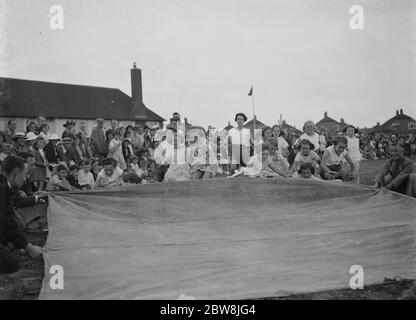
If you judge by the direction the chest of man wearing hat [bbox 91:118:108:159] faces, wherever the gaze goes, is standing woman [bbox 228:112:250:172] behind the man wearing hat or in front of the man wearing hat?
in front

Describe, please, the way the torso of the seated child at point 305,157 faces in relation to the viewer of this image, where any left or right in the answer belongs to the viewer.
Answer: facing the viewer

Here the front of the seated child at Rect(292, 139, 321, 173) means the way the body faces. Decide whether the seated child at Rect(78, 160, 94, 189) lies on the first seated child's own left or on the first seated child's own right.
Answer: on the first seated child's own right

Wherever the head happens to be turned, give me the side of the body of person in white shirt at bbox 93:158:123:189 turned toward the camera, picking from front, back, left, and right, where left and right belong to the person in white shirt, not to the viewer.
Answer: front

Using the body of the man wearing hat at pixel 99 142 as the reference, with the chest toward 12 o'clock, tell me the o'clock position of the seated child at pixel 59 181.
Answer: The seated child is roughly at 2 o'clock from the man wearing hat.

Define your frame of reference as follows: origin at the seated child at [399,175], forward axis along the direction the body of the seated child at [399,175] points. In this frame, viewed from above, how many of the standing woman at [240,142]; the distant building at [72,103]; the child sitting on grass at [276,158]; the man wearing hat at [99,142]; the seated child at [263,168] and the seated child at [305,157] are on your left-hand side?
0

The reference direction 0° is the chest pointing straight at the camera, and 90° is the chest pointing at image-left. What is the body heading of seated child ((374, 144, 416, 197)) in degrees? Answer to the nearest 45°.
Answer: approximately 45°

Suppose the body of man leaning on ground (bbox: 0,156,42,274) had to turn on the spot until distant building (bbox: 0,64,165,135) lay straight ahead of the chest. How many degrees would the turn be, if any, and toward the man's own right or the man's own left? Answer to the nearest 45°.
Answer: approximately 90° to the man's own left

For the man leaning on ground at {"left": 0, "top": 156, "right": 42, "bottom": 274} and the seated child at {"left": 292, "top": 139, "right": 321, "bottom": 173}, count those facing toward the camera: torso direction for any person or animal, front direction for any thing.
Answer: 1

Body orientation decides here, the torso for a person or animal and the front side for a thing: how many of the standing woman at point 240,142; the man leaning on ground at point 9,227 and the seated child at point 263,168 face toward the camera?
2

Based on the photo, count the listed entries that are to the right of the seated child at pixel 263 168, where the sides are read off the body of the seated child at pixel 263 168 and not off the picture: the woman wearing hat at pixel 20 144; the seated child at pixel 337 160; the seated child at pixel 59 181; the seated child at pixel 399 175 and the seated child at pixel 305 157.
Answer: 2

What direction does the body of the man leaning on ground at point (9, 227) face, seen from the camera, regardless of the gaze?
to the viewer's right

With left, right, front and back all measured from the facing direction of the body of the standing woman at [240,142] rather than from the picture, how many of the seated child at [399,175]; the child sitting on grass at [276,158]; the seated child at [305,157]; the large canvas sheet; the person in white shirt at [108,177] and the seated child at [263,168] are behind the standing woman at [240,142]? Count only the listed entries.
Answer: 0

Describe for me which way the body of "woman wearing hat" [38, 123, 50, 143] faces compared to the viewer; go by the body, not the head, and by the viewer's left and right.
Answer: facing the viewer and to the right of the viewer

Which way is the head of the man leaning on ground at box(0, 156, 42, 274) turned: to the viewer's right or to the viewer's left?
to the viewer's right

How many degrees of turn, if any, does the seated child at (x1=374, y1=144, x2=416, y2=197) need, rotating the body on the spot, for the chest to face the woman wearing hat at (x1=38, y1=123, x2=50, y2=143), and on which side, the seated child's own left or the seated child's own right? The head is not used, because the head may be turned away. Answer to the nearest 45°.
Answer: approximately 45° to the seated child's own right

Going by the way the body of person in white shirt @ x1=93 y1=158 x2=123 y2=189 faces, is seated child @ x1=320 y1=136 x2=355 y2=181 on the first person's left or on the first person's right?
on the first person's left
